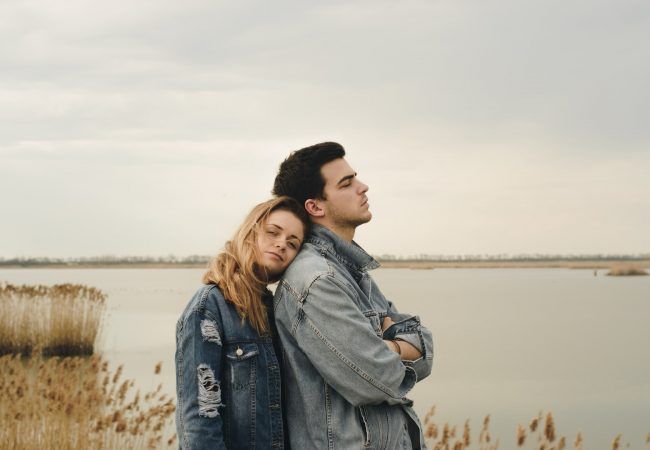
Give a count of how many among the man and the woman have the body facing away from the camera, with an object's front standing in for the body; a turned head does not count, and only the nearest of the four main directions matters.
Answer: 0

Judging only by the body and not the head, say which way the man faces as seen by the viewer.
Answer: to the viewer's right

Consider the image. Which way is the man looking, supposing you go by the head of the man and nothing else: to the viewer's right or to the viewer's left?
to the viewer's right

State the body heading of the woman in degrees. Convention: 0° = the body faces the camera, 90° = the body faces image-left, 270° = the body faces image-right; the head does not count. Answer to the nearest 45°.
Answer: approximately 315°

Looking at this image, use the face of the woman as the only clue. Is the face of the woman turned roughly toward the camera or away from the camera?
toward the camera
